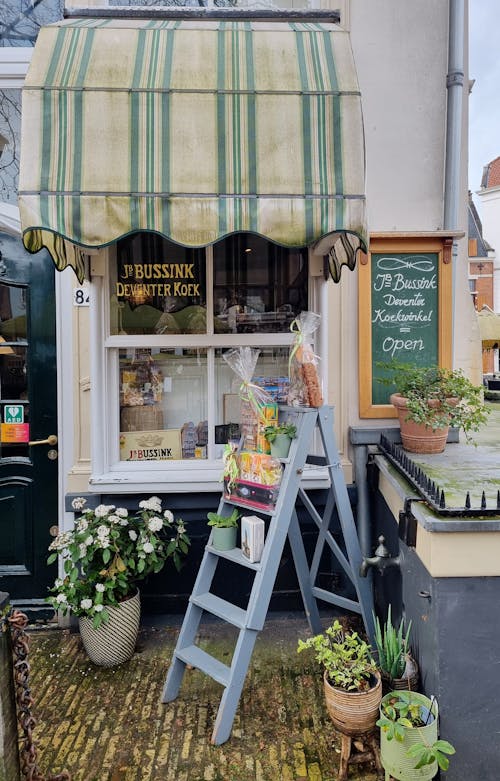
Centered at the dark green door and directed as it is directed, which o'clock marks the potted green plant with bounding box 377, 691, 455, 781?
The potted green plant is roughly at 11 o'clock from the dark green door.

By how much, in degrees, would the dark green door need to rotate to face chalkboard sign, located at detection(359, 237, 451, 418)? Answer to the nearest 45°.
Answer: approximately 45° to its left

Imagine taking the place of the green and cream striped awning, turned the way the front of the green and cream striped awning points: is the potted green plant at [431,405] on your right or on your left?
on your left

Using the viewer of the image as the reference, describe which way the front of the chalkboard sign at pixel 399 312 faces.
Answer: facing the viewer

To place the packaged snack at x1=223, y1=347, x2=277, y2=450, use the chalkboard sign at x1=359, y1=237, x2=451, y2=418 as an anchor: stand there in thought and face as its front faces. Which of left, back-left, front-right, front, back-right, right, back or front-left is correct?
front-right

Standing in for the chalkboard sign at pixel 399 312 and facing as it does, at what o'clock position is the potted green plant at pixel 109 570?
The potted green plant is roughly at 2 o'clock from the chalkboard sign.

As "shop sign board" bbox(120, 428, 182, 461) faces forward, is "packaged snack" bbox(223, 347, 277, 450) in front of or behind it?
in front

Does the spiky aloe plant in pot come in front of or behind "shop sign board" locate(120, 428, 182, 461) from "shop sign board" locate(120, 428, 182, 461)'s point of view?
in front

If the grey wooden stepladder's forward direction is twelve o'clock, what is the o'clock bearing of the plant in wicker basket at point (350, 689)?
The plant in wicker basket is roughly at 9 o'clock from the grey wooden stepladder.

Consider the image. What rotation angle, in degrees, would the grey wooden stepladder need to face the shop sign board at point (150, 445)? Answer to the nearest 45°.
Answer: approximately 90° to its right

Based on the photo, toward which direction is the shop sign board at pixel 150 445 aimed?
toward the camera
